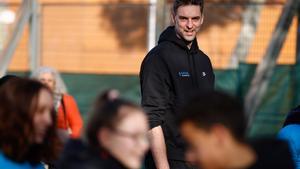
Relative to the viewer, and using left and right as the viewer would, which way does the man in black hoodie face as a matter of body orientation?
facing the viewer and to the right of the viewer
